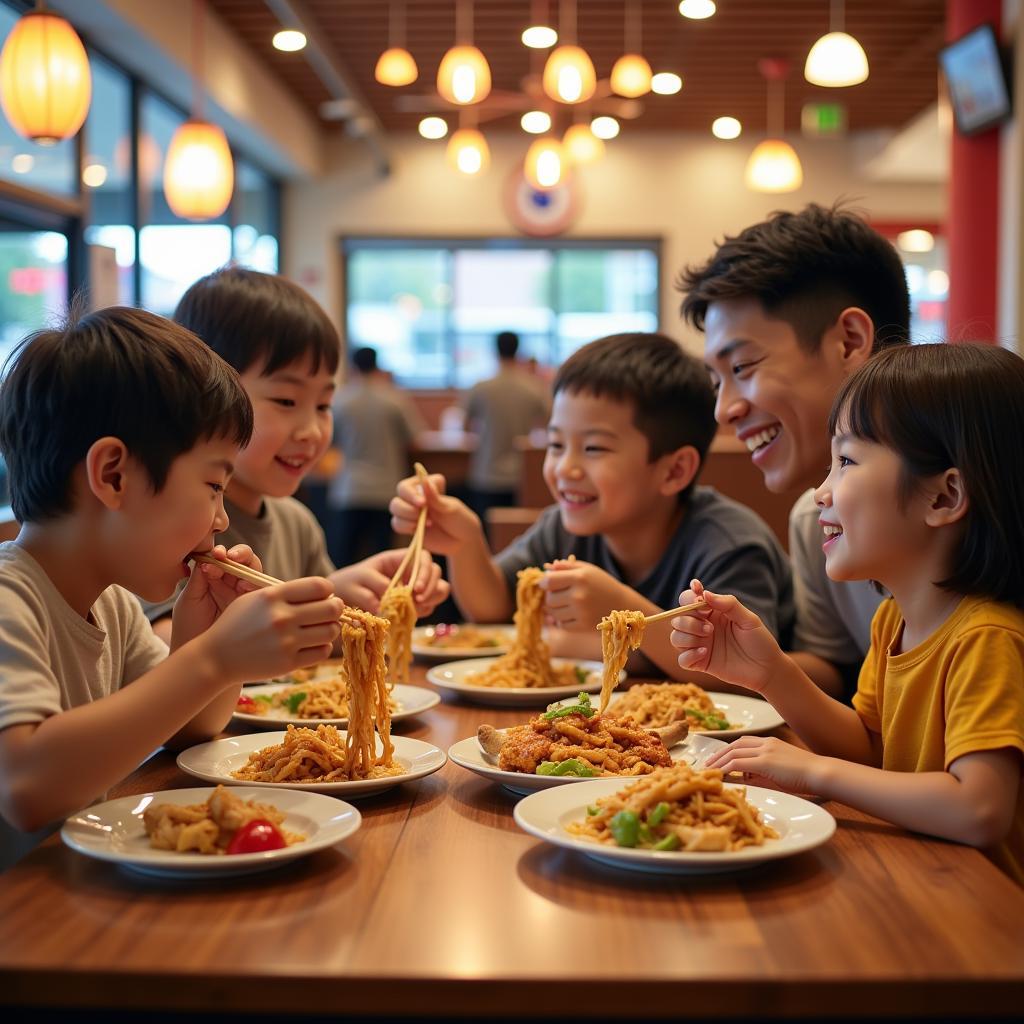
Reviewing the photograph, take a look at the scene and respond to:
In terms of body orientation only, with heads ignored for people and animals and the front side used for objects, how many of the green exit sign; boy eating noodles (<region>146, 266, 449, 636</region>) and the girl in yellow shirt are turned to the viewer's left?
1

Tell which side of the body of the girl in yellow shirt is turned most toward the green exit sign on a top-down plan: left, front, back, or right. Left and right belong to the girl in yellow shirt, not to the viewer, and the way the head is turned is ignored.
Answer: right

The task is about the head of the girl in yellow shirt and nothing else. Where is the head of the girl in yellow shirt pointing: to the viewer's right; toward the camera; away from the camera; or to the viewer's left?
to the viewer's left

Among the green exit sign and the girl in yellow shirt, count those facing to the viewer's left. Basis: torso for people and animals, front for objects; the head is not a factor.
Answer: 1

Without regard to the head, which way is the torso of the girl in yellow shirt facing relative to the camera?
to the viewer's left

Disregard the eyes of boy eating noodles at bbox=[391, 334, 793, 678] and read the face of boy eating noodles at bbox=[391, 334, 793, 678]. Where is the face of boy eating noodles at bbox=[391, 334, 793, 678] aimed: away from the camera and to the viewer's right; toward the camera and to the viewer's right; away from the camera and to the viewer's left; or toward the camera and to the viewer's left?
toward the camera and to the viewer's left

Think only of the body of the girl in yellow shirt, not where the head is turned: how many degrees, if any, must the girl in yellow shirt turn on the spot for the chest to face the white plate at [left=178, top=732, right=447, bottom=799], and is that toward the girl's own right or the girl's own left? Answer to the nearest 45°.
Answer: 0° — they already face it

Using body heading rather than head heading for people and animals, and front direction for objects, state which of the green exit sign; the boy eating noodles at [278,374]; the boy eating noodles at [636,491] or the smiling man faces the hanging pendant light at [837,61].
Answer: the green exit sign

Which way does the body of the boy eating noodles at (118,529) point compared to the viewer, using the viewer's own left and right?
facing to the right of the viewer

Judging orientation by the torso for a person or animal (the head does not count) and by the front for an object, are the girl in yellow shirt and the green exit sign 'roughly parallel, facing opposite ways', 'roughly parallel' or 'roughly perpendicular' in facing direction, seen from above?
roughly perpendicular

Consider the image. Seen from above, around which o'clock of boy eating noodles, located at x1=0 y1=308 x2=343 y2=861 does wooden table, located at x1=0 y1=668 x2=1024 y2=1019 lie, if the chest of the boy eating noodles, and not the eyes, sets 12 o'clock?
The wooden table is roughly at 12 o'clock from the boy eating noodles.

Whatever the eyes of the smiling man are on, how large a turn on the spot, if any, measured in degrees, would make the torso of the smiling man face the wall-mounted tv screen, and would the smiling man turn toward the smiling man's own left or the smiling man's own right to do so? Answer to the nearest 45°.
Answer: approximately 135° to the smiling man's own right

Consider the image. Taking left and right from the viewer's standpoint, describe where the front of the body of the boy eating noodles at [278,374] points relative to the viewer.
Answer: facing the viewer and to the right of the viewer

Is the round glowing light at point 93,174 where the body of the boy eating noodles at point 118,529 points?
no

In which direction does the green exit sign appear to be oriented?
toward the camera

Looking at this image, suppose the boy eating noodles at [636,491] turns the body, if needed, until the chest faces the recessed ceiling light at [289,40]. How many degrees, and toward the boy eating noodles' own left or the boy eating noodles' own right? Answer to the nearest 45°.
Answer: approximately 90° to the boy eating noodles' own right

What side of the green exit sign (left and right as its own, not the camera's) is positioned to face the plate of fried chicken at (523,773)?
front

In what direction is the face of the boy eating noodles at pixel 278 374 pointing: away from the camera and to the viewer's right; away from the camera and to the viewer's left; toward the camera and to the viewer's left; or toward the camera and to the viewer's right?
toward the camera and to the viewer's right

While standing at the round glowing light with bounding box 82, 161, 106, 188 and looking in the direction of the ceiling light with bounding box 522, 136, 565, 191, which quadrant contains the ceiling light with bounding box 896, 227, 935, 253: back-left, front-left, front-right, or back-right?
front-left

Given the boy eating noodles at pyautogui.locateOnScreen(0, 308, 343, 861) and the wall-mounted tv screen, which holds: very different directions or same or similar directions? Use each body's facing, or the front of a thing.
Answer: very different directions
